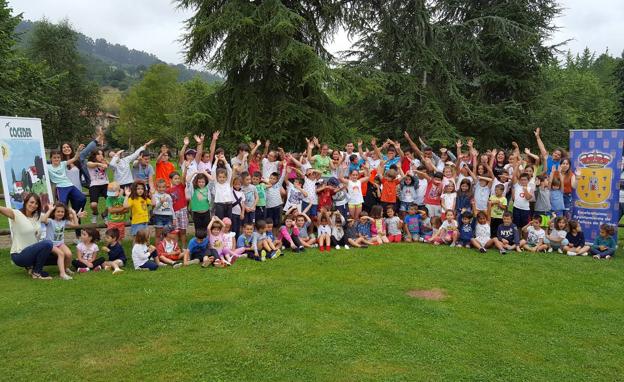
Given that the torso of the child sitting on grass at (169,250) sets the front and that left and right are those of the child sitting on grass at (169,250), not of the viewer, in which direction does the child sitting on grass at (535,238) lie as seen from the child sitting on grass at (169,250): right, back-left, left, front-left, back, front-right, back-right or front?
front-left

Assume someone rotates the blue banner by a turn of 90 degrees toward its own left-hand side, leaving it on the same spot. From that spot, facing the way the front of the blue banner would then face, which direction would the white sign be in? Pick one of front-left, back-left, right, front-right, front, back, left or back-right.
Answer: back-right

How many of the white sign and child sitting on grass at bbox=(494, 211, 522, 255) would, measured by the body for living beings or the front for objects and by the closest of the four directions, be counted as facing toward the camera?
2

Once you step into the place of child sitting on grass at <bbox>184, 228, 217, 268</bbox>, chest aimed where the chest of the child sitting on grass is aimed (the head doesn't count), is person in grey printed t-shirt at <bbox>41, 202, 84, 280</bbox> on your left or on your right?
on your right

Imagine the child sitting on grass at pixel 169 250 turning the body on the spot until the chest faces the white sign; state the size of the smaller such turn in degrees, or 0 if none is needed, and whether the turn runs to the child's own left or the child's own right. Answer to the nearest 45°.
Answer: approximately 135° to the child's own right

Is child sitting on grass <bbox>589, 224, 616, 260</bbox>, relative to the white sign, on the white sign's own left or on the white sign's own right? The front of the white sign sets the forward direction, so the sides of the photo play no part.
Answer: on the white sign's own left

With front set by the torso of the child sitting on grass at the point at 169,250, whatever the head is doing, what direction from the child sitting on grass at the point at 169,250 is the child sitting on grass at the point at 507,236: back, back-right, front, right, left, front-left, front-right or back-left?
front-left

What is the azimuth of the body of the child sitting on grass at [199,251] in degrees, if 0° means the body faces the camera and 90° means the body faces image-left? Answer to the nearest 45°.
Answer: approximately 0°
